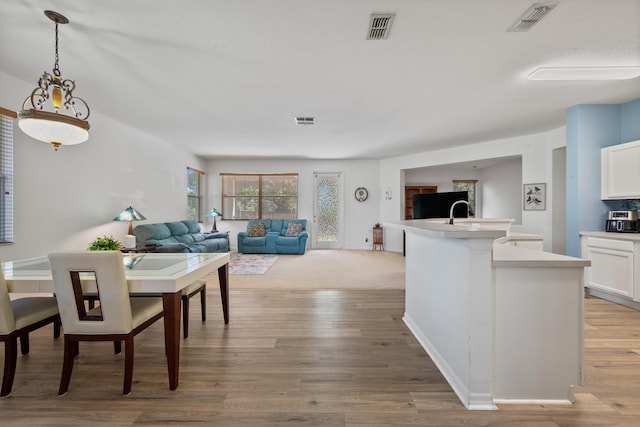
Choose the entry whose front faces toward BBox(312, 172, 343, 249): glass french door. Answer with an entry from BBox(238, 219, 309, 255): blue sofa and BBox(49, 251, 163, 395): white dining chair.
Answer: the white dining chair

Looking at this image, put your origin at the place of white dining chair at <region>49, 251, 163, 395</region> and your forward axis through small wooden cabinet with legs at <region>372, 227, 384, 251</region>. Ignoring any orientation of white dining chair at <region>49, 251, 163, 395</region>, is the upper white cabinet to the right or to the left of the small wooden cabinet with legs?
right

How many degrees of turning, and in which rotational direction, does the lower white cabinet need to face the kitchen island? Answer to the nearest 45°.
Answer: approximately 45° to its left

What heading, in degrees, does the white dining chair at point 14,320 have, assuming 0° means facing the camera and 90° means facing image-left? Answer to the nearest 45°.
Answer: approximately 225°

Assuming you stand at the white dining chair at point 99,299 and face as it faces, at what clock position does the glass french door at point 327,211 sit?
The glass french door is roughly at 12 o'clock from the white dining chair.

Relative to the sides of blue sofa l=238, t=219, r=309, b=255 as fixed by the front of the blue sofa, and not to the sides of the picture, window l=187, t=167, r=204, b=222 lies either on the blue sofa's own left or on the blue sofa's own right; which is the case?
on the blue sofa's own right
